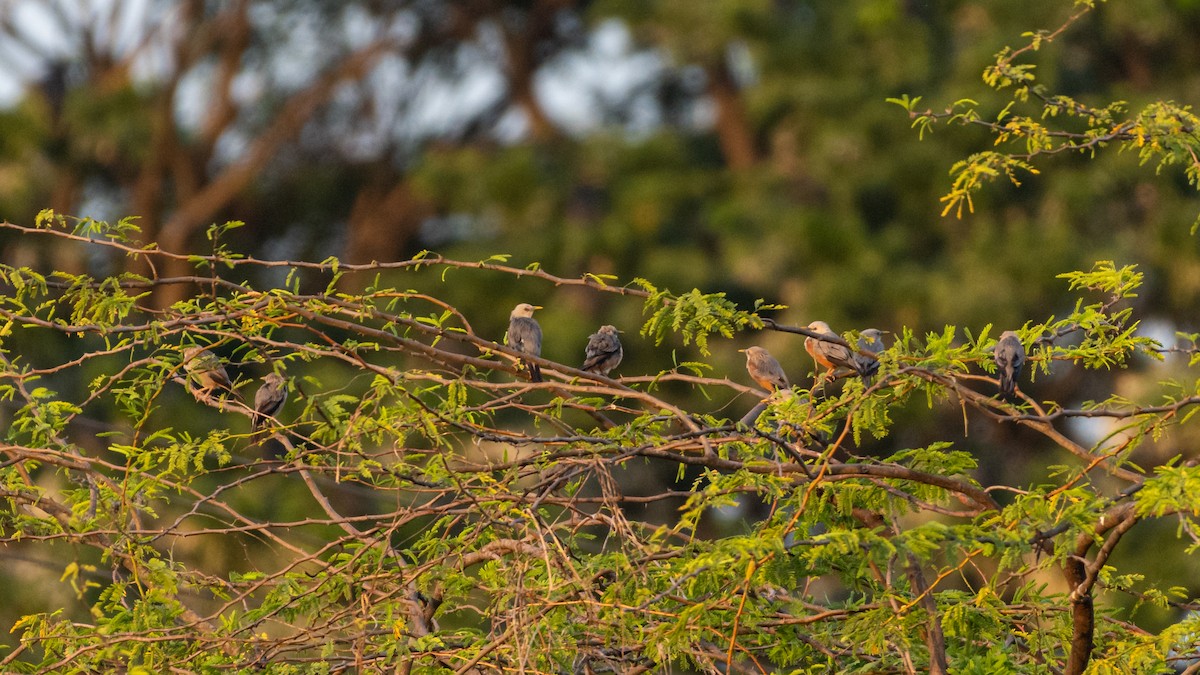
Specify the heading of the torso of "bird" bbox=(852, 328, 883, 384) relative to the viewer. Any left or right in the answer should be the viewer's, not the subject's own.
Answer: facing away from the viewer

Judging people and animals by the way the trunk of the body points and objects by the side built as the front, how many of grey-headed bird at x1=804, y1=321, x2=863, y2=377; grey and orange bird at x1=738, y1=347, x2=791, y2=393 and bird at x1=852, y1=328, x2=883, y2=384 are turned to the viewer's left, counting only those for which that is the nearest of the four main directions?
2

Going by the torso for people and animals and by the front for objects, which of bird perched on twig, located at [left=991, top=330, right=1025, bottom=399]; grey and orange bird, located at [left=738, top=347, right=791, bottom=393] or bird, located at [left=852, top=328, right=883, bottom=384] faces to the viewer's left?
the grey and orange bird

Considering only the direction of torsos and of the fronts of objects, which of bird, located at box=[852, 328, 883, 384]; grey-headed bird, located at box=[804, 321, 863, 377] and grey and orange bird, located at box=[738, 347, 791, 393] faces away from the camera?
the bird

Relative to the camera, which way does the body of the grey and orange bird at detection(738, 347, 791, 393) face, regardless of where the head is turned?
to the viewer's left

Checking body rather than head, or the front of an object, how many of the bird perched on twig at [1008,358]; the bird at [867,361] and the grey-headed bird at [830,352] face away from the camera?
2

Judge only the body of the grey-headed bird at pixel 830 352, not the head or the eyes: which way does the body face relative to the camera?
to the viewer's left

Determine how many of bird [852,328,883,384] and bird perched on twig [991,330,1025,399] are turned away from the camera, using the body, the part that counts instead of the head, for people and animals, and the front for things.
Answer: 2

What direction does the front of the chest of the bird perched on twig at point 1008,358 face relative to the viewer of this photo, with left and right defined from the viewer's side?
facing away from the viewer

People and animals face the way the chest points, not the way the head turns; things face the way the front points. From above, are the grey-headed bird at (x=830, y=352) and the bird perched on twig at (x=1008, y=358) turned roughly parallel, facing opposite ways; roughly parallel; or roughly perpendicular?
roughly perpendicular

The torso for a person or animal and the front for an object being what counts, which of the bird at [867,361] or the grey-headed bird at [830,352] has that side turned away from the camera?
the bird
